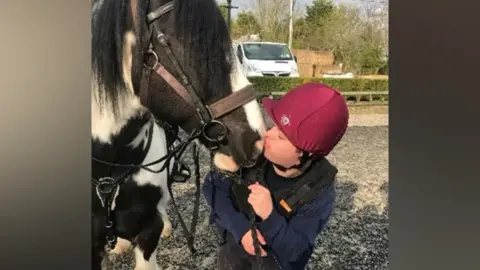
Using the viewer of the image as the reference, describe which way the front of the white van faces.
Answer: facing the viewer and to the right of the viewer
